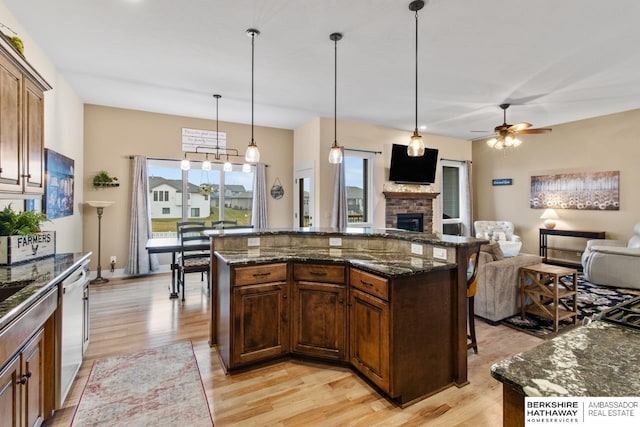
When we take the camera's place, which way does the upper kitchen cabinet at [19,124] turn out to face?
facing to the right of the viewer

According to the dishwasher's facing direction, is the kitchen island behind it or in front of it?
in front

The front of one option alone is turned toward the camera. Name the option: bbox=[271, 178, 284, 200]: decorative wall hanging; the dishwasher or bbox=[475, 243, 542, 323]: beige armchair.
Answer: the decorative wall hanging

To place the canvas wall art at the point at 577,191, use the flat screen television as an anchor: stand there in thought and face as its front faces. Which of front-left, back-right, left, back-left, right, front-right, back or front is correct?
left

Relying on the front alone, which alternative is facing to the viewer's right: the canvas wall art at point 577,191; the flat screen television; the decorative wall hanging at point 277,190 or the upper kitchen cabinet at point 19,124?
the upper kitchen cabinet

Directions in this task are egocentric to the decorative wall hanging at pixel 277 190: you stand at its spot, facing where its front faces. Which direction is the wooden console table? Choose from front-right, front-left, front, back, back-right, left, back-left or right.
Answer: left

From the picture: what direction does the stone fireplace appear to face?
toward the camera

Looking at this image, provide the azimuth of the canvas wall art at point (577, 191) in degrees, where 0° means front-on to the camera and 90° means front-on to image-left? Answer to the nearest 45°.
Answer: approximately 45°

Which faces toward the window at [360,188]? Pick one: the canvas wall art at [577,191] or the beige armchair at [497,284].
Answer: the canvas wall art

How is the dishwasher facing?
to the viewer's right

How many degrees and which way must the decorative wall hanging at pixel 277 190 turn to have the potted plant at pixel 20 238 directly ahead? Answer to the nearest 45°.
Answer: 0° — it already faces it

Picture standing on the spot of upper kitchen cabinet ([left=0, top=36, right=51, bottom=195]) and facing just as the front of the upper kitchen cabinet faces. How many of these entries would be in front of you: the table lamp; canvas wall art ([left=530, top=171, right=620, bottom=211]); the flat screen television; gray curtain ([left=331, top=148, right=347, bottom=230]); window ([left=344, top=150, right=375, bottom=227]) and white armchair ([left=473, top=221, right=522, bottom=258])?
6

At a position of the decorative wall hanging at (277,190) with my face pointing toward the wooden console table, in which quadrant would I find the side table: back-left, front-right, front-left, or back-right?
front-right

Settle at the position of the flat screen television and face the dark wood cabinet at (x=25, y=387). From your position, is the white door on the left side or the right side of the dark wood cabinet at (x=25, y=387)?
right
